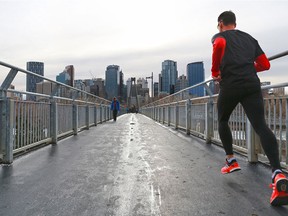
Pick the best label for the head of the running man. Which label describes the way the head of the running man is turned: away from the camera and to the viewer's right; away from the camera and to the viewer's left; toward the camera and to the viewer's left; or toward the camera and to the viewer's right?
away from the camera and to the viewer's left

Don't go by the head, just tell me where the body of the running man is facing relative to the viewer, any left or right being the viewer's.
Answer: facing away from the viewer and to the left of the viewer
